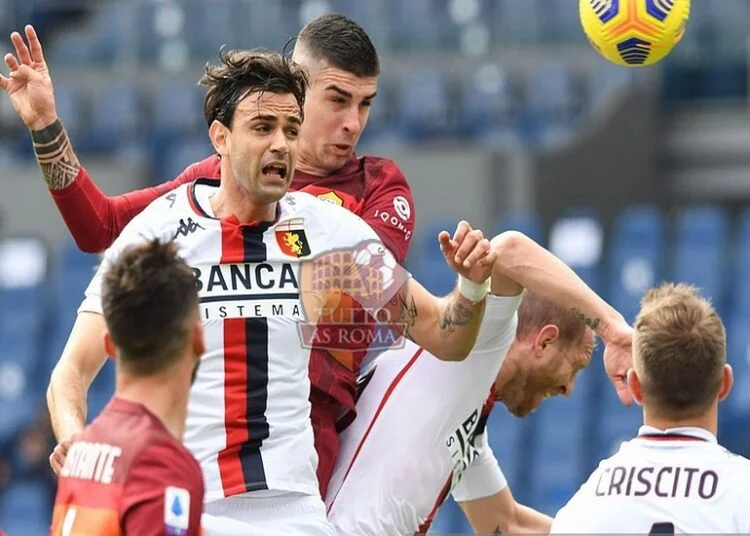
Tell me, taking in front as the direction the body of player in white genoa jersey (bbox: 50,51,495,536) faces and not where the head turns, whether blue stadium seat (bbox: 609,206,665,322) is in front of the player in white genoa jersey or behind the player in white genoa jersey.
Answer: behind

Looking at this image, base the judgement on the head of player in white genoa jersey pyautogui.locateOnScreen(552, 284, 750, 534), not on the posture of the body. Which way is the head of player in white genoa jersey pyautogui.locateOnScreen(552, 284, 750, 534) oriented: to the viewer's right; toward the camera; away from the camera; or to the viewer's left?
away from the camera

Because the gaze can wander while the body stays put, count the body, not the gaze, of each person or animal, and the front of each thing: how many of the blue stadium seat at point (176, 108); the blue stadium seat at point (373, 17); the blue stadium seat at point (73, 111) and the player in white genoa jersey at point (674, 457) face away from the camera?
1

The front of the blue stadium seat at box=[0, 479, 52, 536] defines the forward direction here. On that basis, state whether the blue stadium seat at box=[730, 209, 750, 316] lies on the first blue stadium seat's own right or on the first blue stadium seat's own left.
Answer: on the first blue stadium seat's own left

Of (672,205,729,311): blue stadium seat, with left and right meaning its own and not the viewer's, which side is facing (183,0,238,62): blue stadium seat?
right

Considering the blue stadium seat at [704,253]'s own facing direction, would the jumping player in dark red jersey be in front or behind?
in front

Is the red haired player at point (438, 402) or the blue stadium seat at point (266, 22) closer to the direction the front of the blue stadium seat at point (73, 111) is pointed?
the red haired player

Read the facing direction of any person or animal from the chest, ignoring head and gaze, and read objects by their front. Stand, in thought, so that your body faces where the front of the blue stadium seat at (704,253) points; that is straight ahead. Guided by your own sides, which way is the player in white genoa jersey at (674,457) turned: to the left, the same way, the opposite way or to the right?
the opposite way

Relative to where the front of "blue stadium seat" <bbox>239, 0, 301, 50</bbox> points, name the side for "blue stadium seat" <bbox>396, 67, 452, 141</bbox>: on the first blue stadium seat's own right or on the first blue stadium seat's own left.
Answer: on the first blue stadium seat's own left

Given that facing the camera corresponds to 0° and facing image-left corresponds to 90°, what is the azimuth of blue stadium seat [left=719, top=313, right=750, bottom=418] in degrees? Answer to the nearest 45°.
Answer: approximately 0°

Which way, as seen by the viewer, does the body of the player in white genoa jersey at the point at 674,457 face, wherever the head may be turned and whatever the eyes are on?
away from the camera
